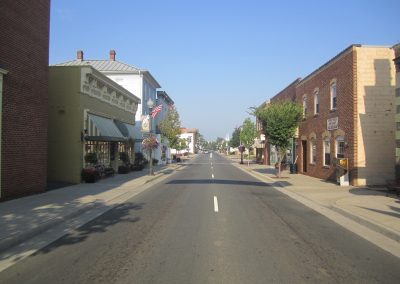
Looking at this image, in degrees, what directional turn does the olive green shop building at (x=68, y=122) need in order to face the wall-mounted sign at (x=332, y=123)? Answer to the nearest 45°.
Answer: approximately 45° to its left

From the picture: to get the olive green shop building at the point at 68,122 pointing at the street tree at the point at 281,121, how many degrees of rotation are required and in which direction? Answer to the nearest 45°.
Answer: approximately 45° to its left

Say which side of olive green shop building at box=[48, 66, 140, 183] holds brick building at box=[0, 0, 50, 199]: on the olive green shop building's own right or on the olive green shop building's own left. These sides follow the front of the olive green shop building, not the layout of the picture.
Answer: on the olive green shop building's own right

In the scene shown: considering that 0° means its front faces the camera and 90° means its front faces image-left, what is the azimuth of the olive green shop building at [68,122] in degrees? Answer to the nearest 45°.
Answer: approximately 315°

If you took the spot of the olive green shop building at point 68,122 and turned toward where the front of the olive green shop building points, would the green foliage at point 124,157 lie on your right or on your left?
on your left
